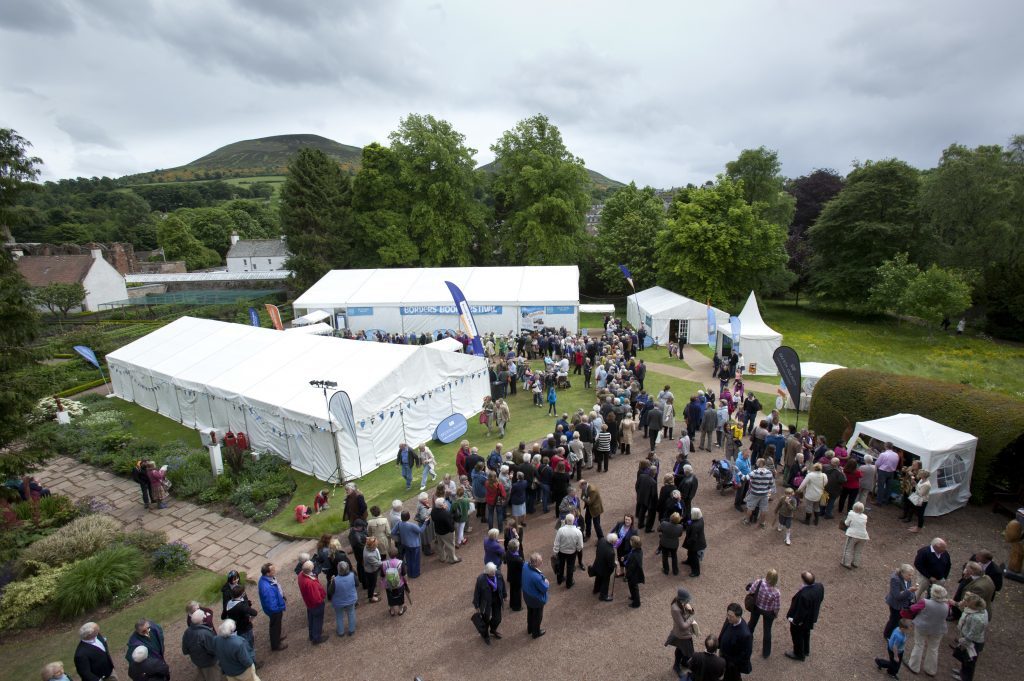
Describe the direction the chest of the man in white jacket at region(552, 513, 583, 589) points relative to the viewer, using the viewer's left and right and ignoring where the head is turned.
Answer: facing away from the viewer

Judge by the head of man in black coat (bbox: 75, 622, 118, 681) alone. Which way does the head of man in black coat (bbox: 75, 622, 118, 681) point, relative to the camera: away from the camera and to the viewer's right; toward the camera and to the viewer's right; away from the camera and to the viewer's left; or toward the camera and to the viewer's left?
away from the camera and to the viewer's right

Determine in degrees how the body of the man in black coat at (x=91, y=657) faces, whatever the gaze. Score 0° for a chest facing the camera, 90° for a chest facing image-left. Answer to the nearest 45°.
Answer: approximately 315°

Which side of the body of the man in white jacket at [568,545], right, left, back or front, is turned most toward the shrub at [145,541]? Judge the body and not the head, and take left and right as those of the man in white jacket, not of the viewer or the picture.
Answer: left

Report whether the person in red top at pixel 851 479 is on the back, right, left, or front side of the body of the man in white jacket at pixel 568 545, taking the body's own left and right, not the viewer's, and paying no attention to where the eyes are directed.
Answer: right

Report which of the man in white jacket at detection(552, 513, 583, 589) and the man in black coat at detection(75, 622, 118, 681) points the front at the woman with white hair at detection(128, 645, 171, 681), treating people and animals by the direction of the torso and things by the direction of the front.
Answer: the man in black coat

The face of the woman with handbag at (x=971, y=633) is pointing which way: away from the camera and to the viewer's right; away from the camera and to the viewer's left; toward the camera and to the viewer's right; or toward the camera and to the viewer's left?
away from the camera and to the viewer's left
